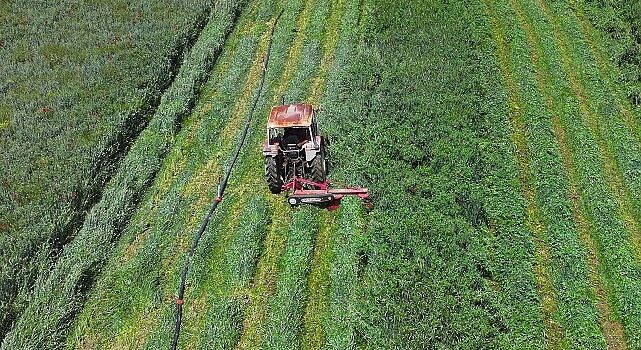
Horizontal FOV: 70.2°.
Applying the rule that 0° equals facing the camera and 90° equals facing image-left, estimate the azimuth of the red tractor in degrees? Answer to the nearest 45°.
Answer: approximately 180°
